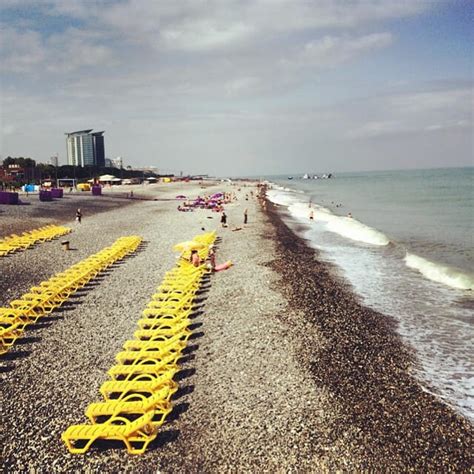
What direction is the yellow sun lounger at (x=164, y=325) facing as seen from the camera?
to the viewer's left

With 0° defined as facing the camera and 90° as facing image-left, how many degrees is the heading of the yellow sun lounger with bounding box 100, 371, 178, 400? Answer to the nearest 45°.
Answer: approximately 90°

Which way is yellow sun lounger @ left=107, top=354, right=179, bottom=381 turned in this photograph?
to the viewer's left

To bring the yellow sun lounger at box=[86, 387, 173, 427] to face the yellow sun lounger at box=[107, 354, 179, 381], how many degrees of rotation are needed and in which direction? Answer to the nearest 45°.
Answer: approximately 90° to its right

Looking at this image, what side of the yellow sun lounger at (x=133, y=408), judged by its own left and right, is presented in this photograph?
left
